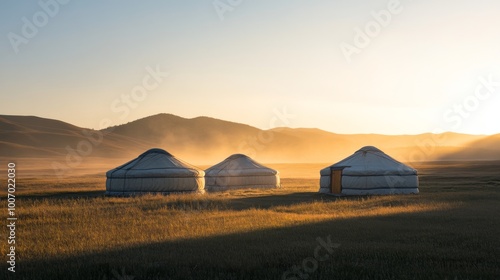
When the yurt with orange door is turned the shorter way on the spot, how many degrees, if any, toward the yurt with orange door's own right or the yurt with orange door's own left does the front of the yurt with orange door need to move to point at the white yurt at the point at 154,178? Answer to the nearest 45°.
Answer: approximately 45° to the yurt with orange door's own right

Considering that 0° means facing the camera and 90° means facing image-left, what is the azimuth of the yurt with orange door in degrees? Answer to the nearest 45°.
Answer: approximately 45°

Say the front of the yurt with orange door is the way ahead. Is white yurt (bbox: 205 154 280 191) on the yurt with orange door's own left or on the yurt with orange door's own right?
on the yurt with orange door's own right
